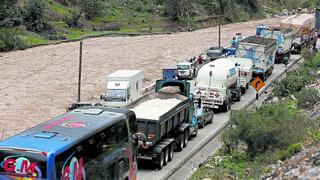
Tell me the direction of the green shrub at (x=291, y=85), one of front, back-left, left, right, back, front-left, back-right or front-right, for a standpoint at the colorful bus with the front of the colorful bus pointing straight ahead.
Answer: front

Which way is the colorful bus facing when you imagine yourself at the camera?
facing away from the viewer and to the right of the viewer

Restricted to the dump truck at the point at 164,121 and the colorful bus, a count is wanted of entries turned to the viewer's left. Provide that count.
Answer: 0

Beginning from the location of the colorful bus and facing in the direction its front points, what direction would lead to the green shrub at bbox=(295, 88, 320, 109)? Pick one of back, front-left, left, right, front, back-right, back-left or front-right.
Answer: front

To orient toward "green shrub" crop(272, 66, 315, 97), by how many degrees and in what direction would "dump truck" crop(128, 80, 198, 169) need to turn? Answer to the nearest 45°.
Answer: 0° — it already faces it

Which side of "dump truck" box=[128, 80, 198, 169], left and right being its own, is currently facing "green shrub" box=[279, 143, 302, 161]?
right

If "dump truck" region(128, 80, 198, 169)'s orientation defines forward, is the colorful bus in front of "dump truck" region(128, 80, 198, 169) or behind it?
behind

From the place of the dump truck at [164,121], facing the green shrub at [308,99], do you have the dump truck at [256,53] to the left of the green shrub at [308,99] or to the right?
left

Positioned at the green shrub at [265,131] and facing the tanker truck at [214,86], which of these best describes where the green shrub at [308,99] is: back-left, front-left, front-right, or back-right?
front-right

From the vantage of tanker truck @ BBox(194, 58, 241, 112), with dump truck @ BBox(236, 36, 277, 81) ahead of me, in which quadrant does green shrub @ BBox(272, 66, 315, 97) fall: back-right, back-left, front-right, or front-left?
front-right

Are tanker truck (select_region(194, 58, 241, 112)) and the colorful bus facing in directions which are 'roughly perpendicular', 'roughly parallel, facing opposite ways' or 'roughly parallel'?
roughly parallel
